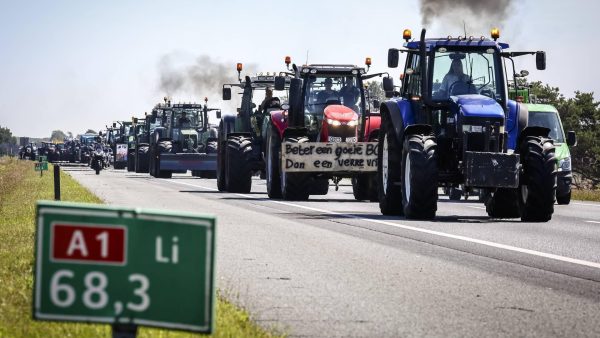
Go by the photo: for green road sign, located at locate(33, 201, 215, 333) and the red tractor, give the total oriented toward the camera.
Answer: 2

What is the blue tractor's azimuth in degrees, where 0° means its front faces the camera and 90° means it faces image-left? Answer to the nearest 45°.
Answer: approximately 0°
